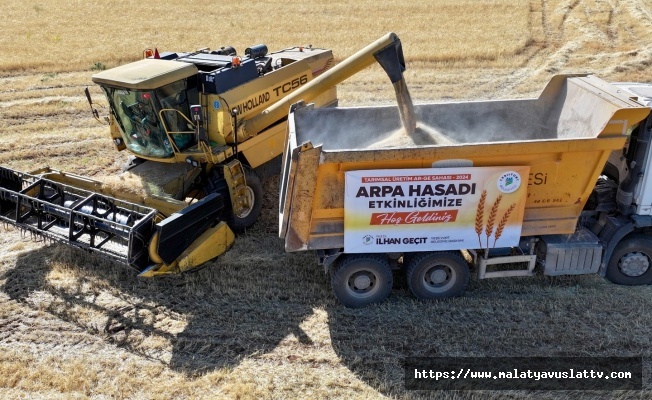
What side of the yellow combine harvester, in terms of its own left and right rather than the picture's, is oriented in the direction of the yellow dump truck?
left

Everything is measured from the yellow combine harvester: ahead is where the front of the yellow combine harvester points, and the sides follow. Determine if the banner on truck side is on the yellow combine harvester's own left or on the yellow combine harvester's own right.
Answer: on the yellow combine harvester's own left

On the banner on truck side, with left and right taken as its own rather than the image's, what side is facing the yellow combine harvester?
right

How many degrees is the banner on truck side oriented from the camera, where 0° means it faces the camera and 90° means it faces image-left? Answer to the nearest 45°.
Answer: approximately 0°

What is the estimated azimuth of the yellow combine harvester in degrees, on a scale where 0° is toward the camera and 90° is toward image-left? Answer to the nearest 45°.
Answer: approximately 45°

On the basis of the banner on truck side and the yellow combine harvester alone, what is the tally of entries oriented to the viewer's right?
0
